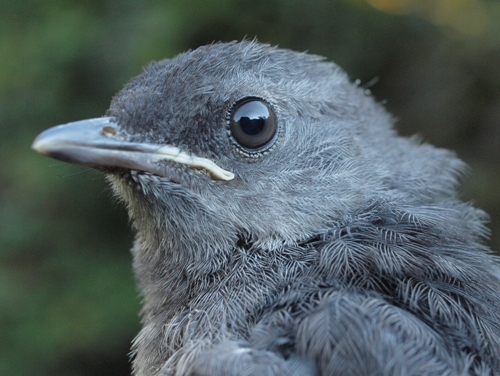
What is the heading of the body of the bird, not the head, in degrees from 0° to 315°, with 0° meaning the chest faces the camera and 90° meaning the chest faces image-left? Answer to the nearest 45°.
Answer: approximately 90°
